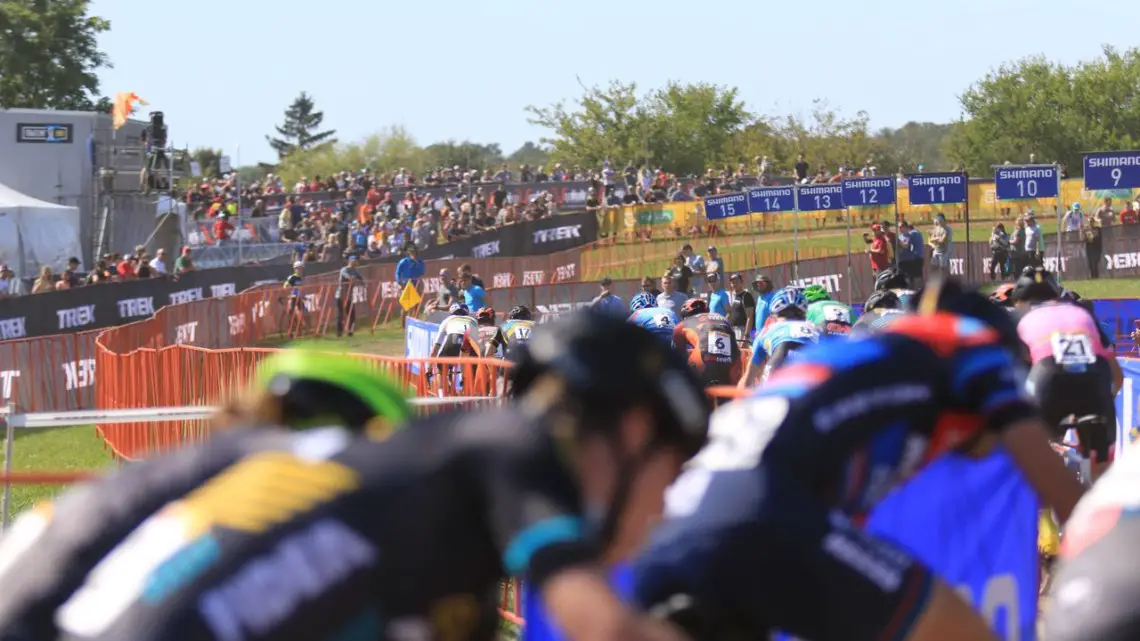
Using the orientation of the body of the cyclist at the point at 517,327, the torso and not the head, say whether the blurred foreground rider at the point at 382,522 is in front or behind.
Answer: behind

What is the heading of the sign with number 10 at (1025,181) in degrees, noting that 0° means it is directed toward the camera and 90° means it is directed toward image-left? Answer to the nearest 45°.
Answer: approximately 0°

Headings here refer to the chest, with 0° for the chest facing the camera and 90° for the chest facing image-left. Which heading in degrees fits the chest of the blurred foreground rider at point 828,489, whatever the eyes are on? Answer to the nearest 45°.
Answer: approximately 225°

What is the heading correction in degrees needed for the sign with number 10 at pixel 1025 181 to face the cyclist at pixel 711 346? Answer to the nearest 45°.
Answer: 0° — it already faces them

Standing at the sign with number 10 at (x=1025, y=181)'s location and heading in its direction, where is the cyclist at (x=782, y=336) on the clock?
The cyclist is roughly at 12 o'clock from the sign with number 10.

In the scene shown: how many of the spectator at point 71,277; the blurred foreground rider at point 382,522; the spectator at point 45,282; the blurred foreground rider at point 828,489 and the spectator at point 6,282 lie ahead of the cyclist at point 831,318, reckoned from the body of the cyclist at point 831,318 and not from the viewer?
3

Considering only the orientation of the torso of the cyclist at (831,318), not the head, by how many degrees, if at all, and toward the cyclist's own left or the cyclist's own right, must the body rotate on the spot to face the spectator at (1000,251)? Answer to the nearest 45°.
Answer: approximately 45° to the cyclist's own right

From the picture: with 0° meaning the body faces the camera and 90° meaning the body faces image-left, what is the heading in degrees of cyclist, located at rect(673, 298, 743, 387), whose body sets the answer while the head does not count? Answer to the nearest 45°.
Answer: approximately 135°

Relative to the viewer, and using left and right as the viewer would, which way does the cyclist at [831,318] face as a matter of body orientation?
facing away from the viewer and to the left of the viewer
